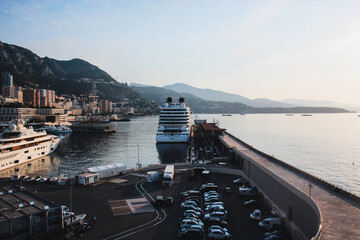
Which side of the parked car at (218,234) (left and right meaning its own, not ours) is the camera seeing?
right

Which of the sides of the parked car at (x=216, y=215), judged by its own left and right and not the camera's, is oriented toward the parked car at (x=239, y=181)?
right

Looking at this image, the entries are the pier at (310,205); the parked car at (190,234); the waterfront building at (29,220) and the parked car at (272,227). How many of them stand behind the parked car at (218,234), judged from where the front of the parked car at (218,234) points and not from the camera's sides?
2

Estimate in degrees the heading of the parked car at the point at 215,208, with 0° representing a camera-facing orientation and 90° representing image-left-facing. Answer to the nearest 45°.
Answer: approximately 90°

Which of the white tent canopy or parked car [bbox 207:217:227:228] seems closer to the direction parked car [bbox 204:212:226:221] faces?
the white tent canopy

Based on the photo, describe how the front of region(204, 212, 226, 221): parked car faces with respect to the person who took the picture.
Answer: facing to the left of the viewer

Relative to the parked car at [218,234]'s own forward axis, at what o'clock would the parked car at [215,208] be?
the parked car at [215,208] is roughly at 9 o'clock from the parked car at [218,234].
